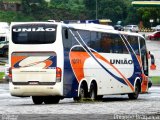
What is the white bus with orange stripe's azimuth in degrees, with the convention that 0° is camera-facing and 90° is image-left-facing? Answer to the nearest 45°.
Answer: approximately 225°
